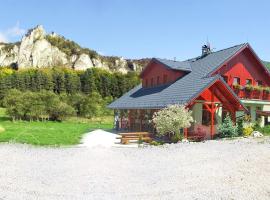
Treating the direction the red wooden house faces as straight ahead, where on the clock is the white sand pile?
The white sand pile is roughly at 3 o'clock from the red wooden house.

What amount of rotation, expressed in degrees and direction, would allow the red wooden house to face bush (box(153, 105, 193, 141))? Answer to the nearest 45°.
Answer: approximately 45° to its right

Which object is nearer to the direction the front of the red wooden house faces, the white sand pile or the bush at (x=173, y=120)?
the bush

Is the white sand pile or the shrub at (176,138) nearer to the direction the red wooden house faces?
the shrub

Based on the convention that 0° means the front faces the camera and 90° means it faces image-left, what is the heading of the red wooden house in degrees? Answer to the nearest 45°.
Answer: approximately 315°
